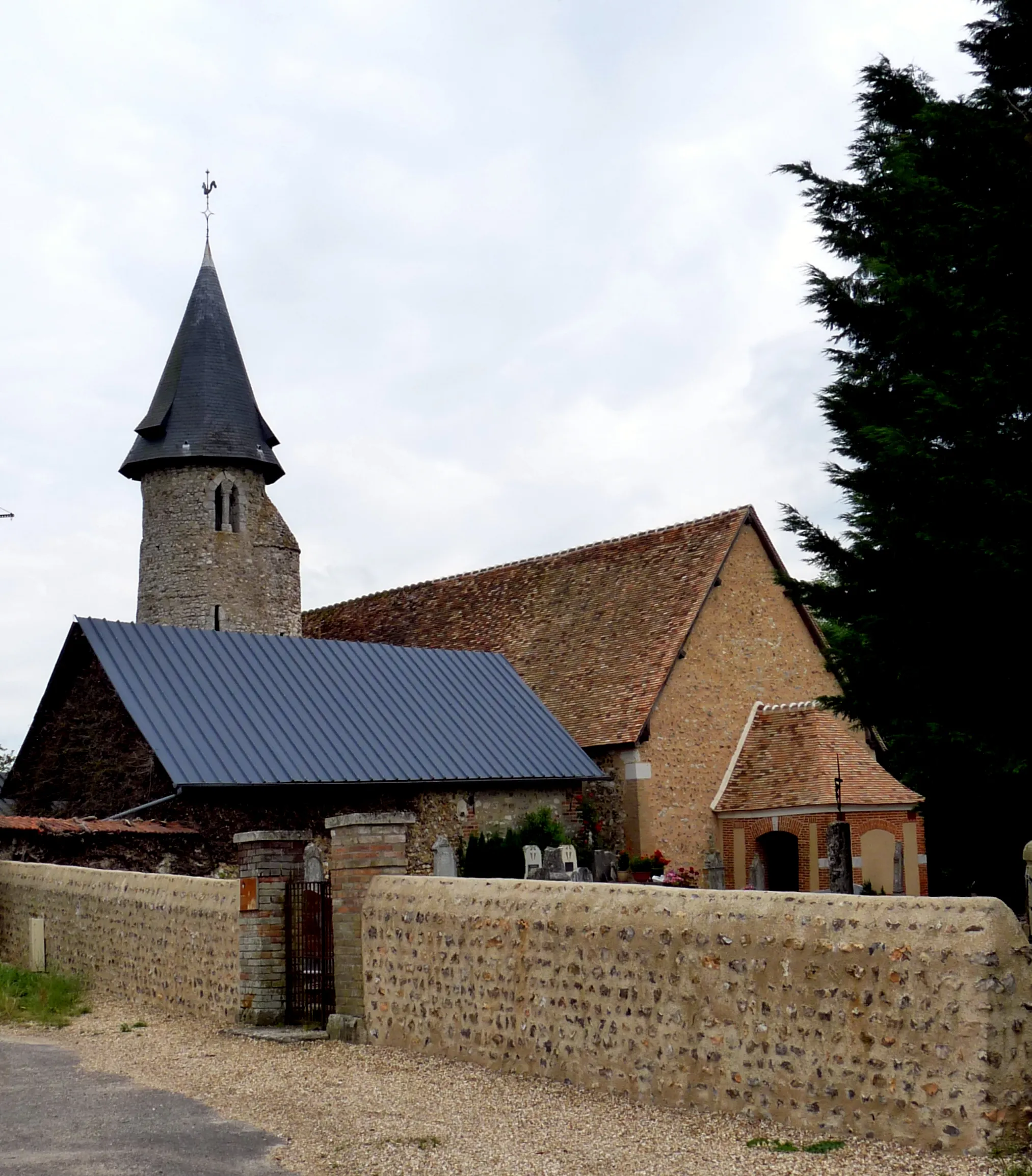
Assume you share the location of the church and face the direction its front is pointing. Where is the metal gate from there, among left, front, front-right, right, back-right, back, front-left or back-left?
front-right

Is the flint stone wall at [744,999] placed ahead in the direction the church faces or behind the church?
ahead

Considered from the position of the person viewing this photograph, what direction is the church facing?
facing the viewer and to the right of the viewer

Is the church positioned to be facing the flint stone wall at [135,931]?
no

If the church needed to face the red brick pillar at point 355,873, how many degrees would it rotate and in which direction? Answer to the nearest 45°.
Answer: approximately 45° to its right

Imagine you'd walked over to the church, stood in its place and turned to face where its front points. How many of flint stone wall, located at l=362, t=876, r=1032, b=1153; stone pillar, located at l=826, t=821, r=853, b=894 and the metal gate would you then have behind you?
0

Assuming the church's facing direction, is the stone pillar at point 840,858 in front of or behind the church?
in front

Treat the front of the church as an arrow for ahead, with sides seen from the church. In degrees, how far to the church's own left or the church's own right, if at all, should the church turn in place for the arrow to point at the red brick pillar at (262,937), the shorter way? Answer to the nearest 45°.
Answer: approximately 45° to the church's own right

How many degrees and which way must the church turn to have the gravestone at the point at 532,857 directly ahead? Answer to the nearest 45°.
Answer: approximately 45° to its right

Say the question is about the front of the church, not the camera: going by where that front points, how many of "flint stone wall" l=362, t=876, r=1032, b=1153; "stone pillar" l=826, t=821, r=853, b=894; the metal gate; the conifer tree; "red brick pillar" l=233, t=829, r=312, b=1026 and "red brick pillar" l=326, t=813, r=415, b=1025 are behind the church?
0

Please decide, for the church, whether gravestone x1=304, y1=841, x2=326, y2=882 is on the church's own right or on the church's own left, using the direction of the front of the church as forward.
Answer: on the church's own right
